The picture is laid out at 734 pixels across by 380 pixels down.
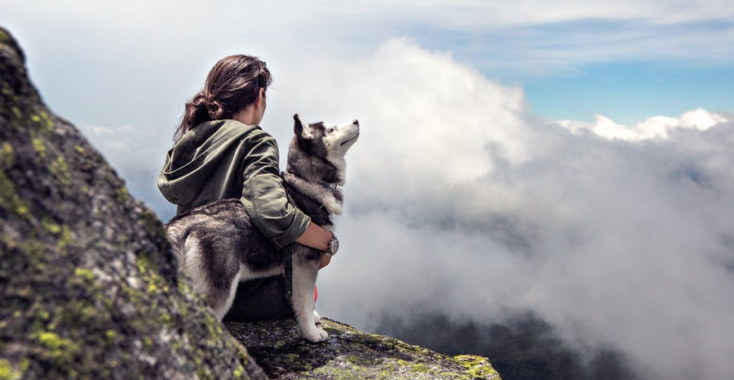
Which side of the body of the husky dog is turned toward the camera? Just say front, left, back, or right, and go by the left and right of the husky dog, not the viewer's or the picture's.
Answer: right

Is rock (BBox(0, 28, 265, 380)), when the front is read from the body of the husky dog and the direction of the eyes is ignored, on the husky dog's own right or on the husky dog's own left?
on the husky dog's own right

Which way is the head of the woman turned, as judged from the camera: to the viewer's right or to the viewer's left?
to the viewer's right

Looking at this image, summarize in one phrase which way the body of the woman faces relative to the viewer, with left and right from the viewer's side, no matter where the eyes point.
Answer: facing away from the viewer and to the right of the viewer

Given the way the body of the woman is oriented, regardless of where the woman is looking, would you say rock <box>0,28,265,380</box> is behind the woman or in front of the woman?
behind
